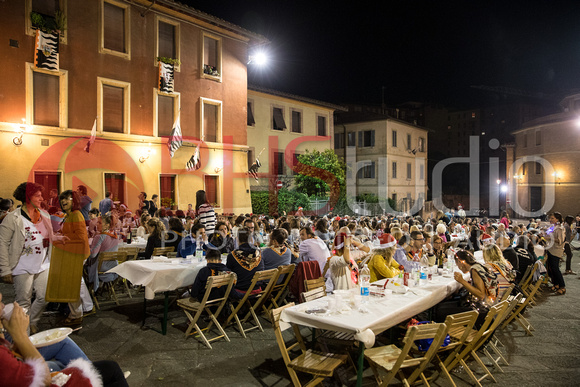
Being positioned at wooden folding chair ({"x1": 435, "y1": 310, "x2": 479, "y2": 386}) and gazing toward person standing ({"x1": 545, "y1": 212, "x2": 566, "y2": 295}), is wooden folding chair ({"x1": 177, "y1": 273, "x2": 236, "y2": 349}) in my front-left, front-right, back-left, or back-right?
back-left

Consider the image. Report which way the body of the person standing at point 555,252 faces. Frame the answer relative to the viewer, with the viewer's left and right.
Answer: facing to the left of the viewer

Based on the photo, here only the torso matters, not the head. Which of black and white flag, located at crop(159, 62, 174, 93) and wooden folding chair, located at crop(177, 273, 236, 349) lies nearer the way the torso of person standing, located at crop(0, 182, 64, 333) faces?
the wooden folding chair

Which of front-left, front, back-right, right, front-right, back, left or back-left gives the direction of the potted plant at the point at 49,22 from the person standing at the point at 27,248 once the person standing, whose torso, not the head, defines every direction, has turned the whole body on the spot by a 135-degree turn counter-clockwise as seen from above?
front

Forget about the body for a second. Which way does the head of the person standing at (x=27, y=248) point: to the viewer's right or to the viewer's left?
to the viewer's right
